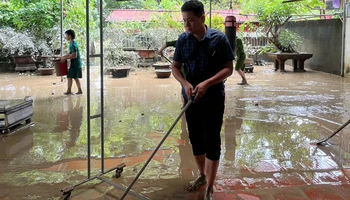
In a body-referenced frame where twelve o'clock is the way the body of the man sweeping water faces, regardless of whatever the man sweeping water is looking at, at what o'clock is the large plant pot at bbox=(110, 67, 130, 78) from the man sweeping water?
The large plant pot is roughly at 4 o'clock from the man sweeping water.

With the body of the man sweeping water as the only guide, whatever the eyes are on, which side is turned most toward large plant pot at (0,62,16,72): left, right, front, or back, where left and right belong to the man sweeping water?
right

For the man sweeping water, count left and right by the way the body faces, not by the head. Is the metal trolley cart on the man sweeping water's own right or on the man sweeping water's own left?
on the man sweeping water's own right

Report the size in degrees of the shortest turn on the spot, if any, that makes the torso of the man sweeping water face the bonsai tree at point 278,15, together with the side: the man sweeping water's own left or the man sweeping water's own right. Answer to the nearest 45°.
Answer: approximately 135° to the man sweeping water's own right
